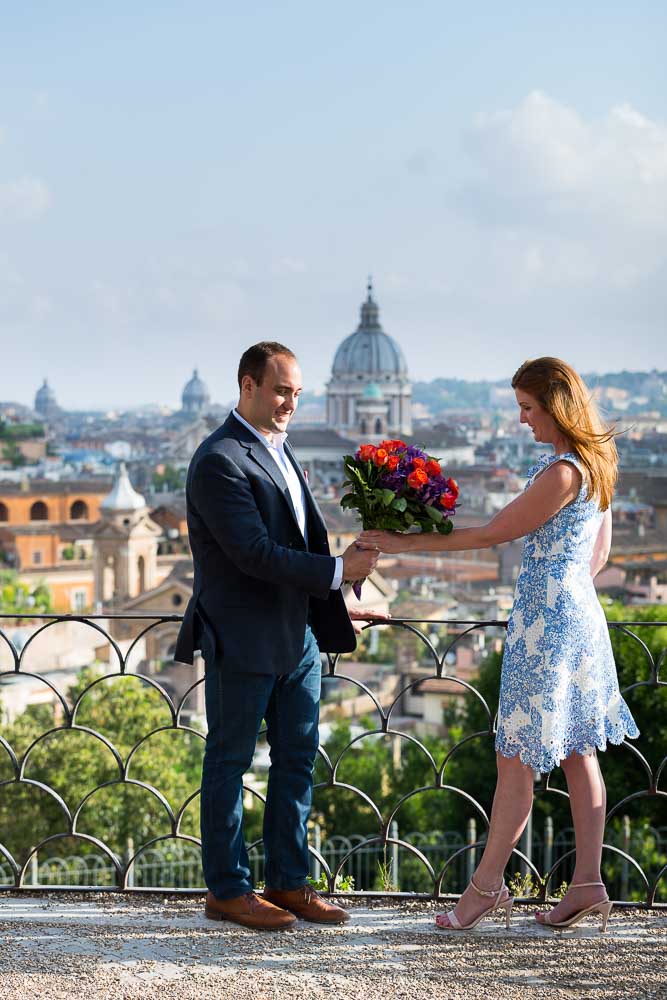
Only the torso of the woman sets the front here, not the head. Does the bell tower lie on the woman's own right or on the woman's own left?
on the woman's own right

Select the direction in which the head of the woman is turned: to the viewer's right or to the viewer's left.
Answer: to the viewer's left

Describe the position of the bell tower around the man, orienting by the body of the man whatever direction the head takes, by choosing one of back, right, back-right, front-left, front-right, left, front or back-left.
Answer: back-left

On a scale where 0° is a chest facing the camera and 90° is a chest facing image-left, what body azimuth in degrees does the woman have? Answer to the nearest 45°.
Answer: approximately 90°

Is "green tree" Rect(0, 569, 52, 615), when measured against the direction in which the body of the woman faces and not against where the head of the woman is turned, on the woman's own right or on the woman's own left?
on the woman's own right

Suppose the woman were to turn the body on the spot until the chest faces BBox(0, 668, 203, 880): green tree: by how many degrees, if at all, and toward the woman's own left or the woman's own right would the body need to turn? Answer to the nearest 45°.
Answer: approximately 90° to the woman's own right

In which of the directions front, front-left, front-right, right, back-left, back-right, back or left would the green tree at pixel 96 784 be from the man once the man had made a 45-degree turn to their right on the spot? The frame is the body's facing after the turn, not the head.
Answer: back

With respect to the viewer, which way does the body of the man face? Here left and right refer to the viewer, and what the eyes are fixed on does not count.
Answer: facing the viewer and to the right of the viewer

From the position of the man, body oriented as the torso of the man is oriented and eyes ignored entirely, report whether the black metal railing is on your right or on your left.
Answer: on your left
